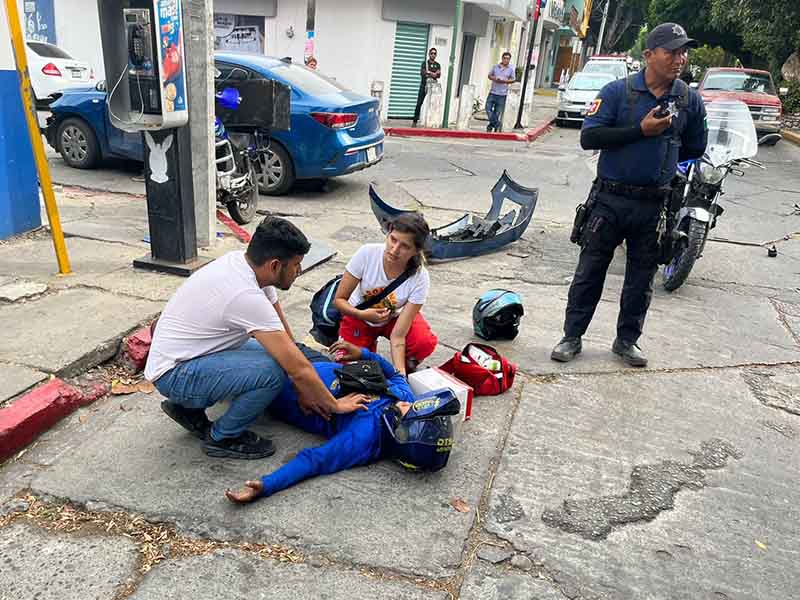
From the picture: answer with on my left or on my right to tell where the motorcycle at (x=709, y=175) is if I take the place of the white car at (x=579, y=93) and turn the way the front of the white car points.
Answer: on my left

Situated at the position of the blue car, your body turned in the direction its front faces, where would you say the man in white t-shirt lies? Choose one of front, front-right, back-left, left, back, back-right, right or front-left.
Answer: back-left

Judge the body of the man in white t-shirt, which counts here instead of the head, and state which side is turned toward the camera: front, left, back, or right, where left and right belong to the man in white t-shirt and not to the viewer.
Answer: right

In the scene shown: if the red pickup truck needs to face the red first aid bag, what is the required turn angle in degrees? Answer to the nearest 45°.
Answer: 0° — it already faces it

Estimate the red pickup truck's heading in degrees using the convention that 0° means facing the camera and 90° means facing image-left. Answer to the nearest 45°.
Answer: approximately 0°

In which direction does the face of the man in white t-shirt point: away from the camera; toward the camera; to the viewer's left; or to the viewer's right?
to the viewer's right

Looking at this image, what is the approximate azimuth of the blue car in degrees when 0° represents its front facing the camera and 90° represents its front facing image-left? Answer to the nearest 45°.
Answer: approximately 135°

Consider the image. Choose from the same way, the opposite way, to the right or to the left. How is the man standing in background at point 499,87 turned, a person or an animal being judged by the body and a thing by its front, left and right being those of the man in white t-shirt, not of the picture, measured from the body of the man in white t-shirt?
to the right

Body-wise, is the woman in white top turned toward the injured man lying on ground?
yes

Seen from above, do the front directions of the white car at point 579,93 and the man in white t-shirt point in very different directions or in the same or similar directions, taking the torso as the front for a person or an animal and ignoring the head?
very different directions

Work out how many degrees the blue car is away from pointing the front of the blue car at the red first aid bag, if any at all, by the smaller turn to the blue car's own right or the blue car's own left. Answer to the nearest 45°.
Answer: approximately 135° to the blue car's own left

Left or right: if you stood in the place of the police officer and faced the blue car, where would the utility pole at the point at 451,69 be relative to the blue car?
right

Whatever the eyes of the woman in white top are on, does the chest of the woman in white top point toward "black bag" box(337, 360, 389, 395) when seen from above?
yes
